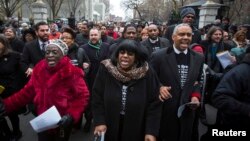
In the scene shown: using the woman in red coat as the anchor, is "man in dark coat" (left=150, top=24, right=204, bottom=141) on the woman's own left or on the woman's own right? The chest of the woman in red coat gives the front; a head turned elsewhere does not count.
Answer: on the woman's own left

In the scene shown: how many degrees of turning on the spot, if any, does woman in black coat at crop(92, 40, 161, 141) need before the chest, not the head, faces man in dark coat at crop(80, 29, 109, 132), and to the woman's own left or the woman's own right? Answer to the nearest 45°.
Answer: approximately 180°

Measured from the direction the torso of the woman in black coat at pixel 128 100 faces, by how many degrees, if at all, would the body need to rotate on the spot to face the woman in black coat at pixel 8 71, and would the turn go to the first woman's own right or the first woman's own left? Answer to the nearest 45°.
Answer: approximately 135° to the first woman's own right

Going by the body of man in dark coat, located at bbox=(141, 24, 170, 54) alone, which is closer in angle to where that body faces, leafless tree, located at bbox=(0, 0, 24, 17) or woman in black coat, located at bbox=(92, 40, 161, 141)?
the woman in black coat

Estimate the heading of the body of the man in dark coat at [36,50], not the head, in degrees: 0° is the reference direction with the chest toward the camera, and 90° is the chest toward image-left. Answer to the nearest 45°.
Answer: approximately 315°

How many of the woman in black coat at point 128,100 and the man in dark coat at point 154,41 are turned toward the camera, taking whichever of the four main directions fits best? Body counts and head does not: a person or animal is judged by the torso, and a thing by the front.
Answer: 2

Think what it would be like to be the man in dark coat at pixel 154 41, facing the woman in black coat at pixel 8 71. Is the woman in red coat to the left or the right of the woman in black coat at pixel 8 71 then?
left
